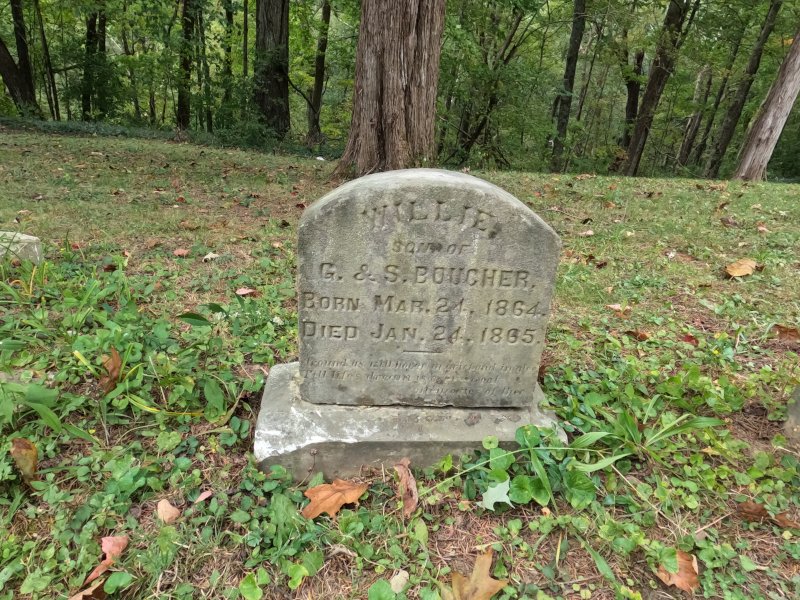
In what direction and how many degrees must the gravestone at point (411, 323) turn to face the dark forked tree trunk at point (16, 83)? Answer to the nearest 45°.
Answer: approximately 135° to its right

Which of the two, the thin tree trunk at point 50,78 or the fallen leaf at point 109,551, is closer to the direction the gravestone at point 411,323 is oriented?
the fallen leaf

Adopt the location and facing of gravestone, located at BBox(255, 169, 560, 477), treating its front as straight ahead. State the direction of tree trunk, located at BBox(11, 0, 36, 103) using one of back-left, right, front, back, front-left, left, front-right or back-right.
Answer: back-right

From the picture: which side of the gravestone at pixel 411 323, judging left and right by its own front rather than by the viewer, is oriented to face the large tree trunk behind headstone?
back

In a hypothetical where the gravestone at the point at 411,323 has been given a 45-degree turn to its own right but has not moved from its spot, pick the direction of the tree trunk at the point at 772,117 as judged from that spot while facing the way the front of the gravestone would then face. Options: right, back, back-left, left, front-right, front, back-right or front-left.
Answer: back

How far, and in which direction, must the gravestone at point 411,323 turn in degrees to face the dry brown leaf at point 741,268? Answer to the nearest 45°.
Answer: approximately 135° to its left

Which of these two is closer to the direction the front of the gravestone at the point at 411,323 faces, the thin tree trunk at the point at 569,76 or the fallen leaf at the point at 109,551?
the fallen leaf

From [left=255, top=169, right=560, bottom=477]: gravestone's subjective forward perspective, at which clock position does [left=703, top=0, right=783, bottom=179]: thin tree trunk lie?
The thin tree trunk is roughly at 7 o'clock from the gravestone.

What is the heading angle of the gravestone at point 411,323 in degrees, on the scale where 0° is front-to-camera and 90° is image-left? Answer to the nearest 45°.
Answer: approximately 0°

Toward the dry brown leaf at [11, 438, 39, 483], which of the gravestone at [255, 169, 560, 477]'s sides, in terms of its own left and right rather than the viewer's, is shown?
right

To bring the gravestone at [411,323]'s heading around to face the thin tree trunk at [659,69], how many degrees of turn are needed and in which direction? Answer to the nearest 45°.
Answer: approximately 135° to its left

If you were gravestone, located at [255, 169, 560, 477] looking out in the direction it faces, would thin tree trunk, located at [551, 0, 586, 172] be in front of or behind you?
behind

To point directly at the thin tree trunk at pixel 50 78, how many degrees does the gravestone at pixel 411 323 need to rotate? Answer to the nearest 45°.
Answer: approximately 135° to its right

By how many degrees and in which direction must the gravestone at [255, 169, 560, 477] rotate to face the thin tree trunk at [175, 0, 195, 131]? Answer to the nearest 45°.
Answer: approximately 135° to its right

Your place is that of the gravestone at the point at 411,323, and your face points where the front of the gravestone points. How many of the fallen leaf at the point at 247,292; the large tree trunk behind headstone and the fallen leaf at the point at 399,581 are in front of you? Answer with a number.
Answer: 1
